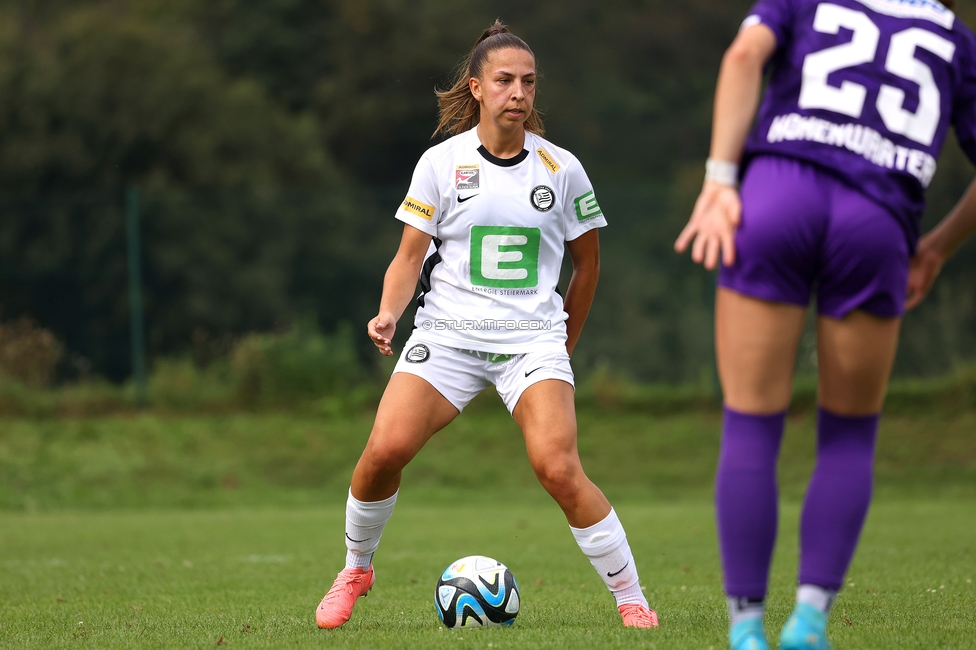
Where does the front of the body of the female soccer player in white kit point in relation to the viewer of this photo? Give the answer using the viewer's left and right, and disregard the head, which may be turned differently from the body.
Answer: facing the viewer

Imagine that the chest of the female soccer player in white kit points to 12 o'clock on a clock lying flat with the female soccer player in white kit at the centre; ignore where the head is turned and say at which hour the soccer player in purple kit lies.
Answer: The soccer player in purple kit is roughly at 11 o'clock from the female soccer player in white kit.

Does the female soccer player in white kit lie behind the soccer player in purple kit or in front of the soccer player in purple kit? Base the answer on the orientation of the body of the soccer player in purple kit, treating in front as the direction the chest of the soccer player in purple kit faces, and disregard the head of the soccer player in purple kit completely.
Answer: in front

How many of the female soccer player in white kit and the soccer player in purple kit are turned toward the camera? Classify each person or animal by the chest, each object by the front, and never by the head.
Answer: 1

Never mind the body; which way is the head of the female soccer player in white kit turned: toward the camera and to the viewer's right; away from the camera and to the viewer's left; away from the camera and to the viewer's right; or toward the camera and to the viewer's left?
toward the camera and to the viewer's right

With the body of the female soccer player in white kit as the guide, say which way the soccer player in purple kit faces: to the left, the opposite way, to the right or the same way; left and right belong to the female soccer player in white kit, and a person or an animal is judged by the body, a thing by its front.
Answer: the opposite way

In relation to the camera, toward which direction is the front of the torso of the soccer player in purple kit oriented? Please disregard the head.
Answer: away from the camera
